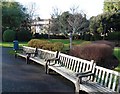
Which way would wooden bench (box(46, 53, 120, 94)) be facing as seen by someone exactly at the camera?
facing the viewer and to the left of the viewer

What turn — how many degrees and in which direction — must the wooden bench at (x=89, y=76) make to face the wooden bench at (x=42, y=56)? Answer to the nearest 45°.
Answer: approximately 90° to its right

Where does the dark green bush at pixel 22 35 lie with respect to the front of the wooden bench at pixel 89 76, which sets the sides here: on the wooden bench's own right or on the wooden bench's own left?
on the wooden bench's own right

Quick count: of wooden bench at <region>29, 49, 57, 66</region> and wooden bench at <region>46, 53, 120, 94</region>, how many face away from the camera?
0

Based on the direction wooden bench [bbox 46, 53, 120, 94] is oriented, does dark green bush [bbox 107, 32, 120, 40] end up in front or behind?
behind

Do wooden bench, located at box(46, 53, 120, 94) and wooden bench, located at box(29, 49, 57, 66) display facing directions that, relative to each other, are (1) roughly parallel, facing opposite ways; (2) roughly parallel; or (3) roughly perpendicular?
roughly parallel

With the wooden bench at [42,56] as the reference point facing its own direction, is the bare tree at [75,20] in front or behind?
behind

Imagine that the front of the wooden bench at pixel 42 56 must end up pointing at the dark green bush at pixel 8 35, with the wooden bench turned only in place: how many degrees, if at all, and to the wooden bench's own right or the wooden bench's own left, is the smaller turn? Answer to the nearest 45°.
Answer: approximately 135° to the wooden bench's own right

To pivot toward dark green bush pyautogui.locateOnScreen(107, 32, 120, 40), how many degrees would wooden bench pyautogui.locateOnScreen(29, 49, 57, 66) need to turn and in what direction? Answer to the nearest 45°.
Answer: approximately 180°

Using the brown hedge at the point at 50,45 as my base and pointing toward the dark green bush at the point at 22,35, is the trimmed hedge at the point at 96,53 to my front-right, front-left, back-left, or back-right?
back-right

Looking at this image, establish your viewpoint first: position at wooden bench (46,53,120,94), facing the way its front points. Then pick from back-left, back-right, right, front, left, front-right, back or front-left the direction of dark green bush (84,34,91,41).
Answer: back-right
